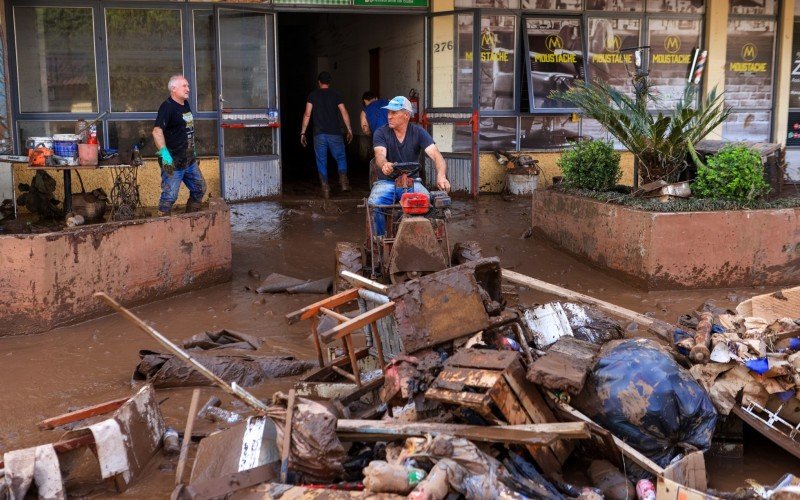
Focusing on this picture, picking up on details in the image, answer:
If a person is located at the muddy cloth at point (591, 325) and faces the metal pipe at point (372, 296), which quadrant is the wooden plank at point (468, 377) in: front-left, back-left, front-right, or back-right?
front-left

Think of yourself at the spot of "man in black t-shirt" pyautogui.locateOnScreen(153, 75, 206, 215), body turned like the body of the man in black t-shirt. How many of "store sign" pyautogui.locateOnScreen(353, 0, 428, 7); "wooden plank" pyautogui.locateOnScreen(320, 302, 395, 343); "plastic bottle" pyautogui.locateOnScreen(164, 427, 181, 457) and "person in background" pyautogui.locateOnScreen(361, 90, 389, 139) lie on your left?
2

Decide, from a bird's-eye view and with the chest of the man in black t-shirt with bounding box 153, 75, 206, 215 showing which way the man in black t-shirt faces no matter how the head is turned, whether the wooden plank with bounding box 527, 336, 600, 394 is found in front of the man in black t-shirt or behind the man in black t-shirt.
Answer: in front

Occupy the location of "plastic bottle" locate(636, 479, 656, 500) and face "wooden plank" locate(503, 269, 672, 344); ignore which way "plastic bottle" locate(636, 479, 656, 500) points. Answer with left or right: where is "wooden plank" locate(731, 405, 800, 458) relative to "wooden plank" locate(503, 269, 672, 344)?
right

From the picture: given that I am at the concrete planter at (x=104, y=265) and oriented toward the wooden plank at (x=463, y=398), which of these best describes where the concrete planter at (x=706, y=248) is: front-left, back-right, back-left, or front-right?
front-left

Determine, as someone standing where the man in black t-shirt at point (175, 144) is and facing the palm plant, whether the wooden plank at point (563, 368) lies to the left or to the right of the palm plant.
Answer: right

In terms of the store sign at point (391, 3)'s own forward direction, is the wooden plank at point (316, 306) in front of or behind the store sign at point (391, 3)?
in front

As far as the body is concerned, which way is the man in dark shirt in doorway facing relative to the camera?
away from the camera

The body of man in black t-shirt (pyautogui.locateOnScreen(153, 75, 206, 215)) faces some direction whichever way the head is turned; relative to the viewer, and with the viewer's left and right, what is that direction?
facing the viewer and to the right of the viewer

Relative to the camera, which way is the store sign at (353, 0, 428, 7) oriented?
toward the camera

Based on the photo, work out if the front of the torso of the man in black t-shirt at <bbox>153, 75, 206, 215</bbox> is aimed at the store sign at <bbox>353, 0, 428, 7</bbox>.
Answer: no

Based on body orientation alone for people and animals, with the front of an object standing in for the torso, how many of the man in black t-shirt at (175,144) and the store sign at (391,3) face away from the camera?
0

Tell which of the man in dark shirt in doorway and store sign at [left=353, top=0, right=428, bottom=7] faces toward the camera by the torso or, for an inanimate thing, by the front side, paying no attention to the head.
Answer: the store sign

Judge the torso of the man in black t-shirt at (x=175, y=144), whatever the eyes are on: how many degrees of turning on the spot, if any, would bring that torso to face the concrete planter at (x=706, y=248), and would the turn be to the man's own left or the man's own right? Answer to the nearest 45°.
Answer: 0° — they already face it

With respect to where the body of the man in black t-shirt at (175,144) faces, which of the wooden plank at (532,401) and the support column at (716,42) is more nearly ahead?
the wooden plank
